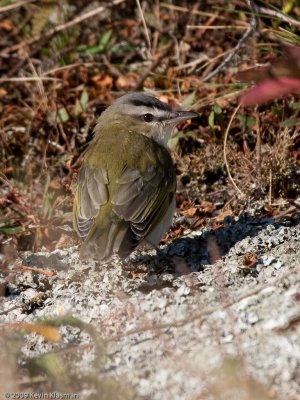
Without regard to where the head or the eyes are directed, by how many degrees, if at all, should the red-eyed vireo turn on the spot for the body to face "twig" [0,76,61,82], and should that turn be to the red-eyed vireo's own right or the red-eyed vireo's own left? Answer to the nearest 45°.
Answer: approximately 90° to the red-eyed vireo's own left

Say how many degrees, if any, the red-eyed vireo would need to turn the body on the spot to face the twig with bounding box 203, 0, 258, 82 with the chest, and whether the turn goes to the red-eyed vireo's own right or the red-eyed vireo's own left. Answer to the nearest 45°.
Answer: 0° — it already faces it

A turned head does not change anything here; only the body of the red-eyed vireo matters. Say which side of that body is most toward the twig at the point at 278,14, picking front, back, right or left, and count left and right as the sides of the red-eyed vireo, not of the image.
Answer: front

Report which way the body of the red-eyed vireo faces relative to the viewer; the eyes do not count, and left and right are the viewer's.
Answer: facing away from the viewer and to the right of the viewer

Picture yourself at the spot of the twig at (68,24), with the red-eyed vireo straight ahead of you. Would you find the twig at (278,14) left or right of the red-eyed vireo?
left

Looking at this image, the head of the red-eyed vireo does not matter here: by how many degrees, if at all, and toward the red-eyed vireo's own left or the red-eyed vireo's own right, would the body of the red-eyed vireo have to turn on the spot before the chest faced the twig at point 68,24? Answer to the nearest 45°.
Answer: approximately 45° to the red-eyed vireo's own left

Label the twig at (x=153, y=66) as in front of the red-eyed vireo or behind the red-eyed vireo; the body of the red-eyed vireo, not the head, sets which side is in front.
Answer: in front

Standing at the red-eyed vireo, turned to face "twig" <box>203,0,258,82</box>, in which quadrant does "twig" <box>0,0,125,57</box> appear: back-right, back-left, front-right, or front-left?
front-left

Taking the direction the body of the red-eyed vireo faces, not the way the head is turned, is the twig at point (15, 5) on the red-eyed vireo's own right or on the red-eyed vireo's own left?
on the red-eyed vireo's own left
